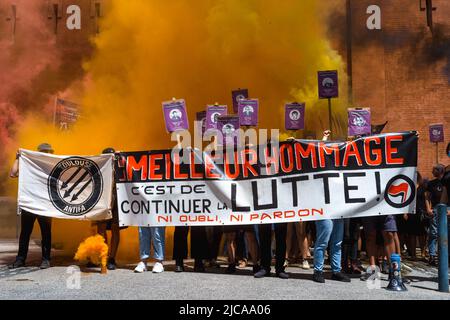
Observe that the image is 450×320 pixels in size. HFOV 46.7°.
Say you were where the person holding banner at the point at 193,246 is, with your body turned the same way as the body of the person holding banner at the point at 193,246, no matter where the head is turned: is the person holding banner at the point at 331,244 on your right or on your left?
on your left

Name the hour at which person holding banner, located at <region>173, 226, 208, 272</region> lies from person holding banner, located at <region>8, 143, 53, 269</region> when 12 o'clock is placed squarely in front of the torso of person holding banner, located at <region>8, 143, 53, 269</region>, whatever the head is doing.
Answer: person holding banner, located at <region>173, 226, 208, 272</region> is roughly at 10 o'clock from person holding banner, located at <region>8, 143, 53, 269</region>.

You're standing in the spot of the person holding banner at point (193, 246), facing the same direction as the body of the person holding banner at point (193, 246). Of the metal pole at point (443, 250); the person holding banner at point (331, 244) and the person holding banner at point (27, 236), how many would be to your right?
1

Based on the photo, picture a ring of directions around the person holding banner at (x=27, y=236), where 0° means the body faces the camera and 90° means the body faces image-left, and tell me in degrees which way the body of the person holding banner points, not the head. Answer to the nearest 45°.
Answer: approximately 0°

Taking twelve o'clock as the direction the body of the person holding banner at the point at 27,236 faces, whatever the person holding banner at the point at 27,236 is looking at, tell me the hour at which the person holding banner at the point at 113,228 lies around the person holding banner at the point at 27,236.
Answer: the person holding banner at the point at 113,228 is roughly at 10 o'clock from the person holding banner at the point at 27,236.

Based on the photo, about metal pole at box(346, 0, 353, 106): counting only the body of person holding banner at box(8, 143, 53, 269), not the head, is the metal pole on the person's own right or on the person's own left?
on the person's own left

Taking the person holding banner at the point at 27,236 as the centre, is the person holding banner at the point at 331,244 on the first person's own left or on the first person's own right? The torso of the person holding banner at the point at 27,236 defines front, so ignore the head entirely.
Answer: on the first person's own left

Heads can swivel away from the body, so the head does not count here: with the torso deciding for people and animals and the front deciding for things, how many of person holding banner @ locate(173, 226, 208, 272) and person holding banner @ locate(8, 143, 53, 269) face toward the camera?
2
